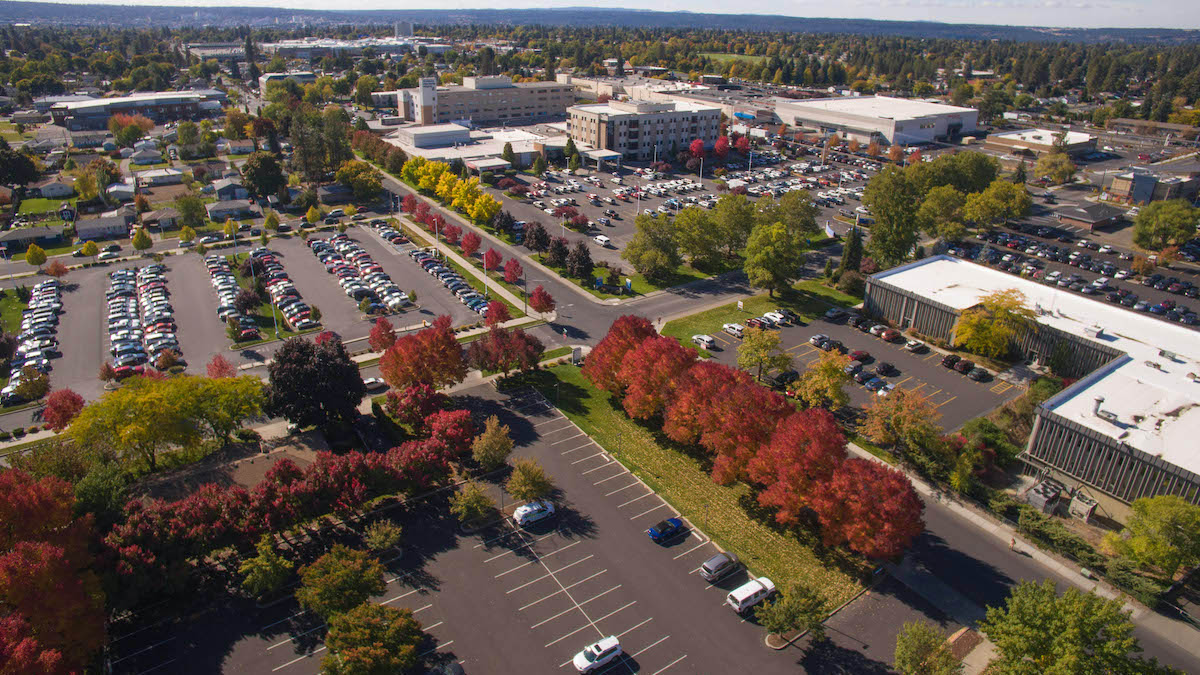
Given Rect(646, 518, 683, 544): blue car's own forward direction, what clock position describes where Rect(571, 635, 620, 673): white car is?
The white car is roughly at 5 o'clock from the blue car.

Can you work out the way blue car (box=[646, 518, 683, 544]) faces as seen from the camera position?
facing away from the viewer and to the right of the viewer

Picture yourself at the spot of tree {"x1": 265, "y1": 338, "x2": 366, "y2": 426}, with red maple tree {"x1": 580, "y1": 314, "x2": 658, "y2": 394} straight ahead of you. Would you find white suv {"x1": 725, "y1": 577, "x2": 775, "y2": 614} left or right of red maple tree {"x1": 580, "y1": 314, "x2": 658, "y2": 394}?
right

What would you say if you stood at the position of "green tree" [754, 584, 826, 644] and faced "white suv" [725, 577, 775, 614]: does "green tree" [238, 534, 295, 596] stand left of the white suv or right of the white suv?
left

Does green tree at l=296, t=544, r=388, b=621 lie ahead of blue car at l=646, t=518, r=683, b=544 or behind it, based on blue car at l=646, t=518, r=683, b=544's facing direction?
behind

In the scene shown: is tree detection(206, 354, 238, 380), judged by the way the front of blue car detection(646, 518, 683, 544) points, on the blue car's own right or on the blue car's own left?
on the blue car's own left

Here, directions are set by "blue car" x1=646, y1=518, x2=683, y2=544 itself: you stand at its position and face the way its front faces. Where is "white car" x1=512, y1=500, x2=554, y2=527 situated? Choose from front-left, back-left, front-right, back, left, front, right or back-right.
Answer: back-left

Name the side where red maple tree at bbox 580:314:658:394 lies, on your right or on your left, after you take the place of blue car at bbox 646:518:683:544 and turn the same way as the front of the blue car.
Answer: on your left

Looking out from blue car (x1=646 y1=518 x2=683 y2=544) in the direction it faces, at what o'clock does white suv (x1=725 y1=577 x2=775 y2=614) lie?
The white suv is roughly at 3 o'clock from the blue car.

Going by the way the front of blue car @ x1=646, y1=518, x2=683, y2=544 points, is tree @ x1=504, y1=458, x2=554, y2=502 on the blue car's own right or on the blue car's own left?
on the blue car's own left

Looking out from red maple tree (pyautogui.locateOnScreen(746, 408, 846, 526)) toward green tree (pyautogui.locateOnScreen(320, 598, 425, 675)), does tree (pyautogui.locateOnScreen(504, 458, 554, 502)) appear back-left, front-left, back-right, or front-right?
front-right

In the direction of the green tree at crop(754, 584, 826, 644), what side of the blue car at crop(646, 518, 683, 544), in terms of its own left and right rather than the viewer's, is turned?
right

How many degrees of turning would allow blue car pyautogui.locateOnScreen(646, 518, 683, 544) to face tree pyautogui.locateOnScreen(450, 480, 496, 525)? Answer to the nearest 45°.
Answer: approximately 135° to its left

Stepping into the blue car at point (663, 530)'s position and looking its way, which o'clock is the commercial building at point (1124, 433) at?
The commercial building is roughly at 1 o'clock from the blue car.

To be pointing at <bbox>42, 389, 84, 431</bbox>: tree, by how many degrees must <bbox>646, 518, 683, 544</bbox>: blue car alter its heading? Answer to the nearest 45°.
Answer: approximately 135° to its left

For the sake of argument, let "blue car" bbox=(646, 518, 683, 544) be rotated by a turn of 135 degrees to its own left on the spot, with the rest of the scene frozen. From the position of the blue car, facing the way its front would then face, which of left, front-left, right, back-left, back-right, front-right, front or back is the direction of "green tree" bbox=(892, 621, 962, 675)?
back-left

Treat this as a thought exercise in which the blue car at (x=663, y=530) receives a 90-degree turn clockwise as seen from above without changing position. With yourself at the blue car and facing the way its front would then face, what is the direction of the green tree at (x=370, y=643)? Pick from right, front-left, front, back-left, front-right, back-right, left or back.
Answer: right

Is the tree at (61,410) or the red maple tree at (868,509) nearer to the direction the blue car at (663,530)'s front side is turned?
the red maple tree
